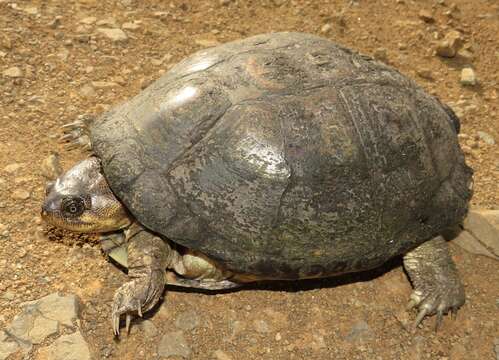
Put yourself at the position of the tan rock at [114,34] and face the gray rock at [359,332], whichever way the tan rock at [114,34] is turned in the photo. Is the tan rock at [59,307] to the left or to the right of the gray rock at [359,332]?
right

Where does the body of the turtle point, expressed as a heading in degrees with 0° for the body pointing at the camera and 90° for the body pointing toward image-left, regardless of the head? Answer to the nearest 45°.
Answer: approximately 90°

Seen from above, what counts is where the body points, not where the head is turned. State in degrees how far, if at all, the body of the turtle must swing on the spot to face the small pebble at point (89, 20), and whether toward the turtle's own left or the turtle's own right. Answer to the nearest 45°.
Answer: approximately 45° to the turtle's own right

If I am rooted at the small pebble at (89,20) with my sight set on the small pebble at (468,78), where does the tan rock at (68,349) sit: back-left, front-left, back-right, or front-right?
front-right

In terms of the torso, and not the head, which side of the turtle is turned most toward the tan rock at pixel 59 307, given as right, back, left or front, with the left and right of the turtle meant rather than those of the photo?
front

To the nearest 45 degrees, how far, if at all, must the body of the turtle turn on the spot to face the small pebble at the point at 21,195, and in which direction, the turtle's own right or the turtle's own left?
0° — it already faces it

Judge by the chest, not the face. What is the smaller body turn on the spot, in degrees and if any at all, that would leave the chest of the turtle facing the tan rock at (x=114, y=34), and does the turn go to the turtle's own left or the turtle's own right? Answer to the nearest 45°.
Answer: approximately 45° to the turtle's own right

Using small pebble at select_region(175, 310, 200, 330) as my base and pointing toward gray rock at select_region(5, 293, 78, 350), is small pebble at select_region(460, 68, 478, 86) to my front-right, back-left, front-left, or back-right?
back-right

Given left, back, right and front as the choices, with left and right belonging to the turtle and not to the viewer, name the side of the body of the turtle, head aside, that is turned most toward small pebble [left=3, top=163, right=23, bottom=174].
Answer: front

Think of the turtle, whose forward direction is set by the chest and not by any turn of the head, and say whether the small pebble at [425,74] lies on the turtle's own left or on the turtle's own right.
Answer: on the turtle's own right

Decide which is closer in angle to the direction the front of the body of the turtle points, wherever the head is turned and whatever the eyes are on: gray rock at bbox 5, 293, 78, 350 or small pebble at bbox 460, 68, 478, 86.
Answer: the gray rock

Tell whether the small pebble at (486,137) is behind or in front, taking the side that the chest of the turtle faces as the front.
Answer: behind
